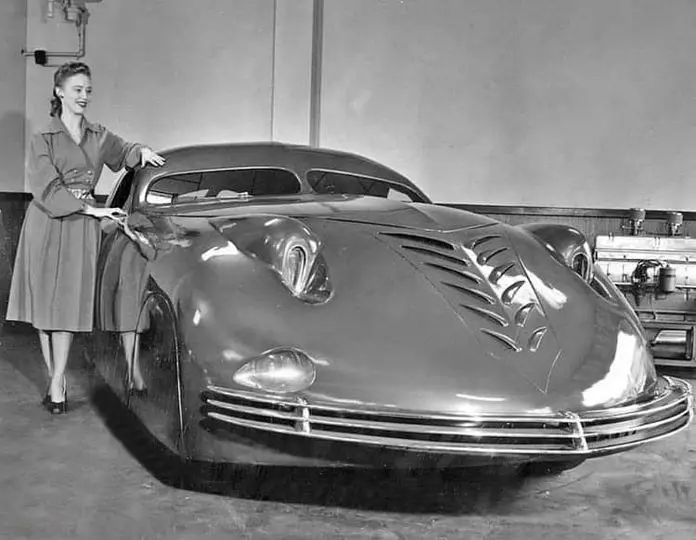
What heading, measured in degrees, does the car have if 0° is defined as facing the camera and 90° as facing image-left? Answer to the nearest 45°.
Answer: approximately 315°

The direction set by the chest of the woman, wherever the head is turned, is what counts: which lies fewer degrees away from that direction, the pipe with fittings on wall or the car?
the car

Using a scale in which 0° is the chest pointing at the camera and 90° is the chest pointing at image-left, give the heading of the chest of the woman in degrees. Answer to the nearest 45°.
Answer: approximately 315°
